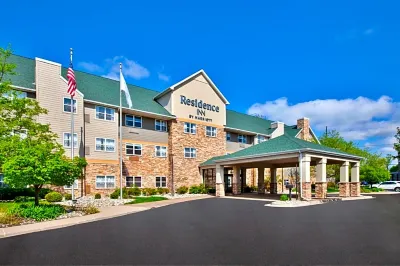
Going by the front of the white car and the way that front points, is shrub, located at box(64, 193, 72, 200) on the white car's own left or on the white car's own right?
on the white car's own left

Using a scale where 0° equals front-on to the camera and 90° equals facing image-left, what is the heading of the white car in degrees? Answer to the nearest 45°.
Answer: approximately 90°

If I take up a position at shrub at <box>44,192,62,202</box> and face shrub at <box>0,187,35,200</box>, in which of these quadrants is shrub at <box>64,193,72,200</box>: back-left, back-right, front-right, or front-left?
back-right
